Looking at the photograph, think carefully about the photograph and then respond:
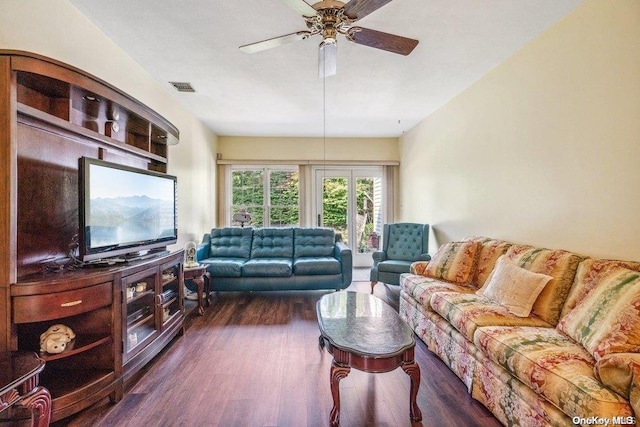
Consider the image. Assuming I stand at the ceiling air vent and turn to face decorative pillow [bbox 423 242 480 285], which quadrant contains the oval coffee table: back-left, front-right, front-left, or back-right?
front-right

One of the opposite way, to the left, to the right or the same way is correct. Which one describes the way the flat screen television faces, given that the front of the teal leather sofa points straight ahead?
to the left

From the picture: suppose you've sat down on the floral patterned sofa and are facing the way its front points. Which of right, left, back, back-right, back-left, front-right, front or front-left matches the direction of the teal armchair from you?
right

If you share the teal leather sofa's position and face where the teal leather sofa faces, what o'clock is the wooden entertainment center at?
The wooden entertainment center is roughly at 1 o'clock from the teal leather sofa.

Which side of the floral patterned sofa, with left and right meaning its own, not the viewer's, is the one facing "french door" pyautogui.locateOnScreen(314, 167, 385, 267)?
right

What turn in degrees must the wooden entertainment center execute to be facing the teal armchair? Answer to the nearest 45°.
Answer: approximately 45° to its left

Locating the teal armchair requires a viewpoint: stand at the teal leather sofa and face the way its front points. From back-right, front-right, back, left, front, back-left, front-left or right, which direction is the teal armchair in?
left

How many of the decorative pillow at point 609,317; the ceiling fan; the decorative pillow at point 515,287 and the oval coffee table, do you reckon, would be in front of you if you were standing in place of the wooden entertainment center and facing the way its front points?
4

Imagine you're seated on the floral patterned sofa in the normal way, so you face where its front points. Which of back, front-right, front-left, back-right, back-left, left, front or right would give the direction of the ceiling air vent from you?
front-right

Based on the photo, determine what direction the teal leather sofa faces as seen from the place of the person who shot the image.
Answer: facing the viewer

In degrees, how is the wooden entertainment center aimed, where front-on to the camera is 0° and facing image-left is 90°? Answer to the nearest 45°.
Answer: approximately 315°

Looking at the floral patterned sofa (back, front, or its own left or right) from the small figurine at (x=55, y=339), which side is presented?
front

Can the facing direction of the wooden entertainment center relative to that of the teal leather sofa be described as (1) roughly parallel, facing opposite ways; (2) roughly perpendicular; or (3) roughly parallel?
roughly perpendicular

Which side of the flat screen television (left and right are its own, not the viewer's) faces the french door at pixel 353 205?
left

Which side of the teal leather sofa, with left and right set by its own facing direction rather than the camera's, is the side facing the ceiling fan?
front

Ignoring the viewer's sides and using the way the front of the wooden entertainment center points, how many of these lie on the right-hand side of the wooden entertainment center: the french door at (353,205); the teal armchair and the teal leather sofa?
0

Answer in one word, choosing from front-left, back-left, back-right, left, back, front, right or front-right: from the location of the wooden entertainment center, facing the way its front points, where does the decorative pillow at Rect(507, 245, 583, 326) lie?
front

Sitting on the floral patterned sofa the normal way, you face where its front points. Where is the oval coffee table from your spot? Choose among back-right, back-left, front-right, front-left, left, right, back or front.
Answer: front

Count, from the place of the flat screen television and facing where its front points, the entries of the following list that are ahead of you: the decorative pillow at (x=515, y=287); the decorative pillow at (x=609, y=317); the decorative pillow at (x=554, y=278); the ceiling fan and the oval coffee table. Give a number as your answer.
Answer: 5

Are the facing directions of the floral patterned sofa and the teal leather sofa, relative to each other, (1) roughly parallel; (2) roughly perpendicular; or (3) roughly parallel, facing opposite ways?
roughly perpendicular

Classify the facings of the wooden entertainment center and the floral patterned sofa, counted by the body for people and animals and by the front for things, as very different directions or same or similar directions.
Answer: very different directions

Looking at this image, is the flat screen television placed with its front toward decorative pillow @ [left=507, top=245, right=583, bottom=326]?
yes
